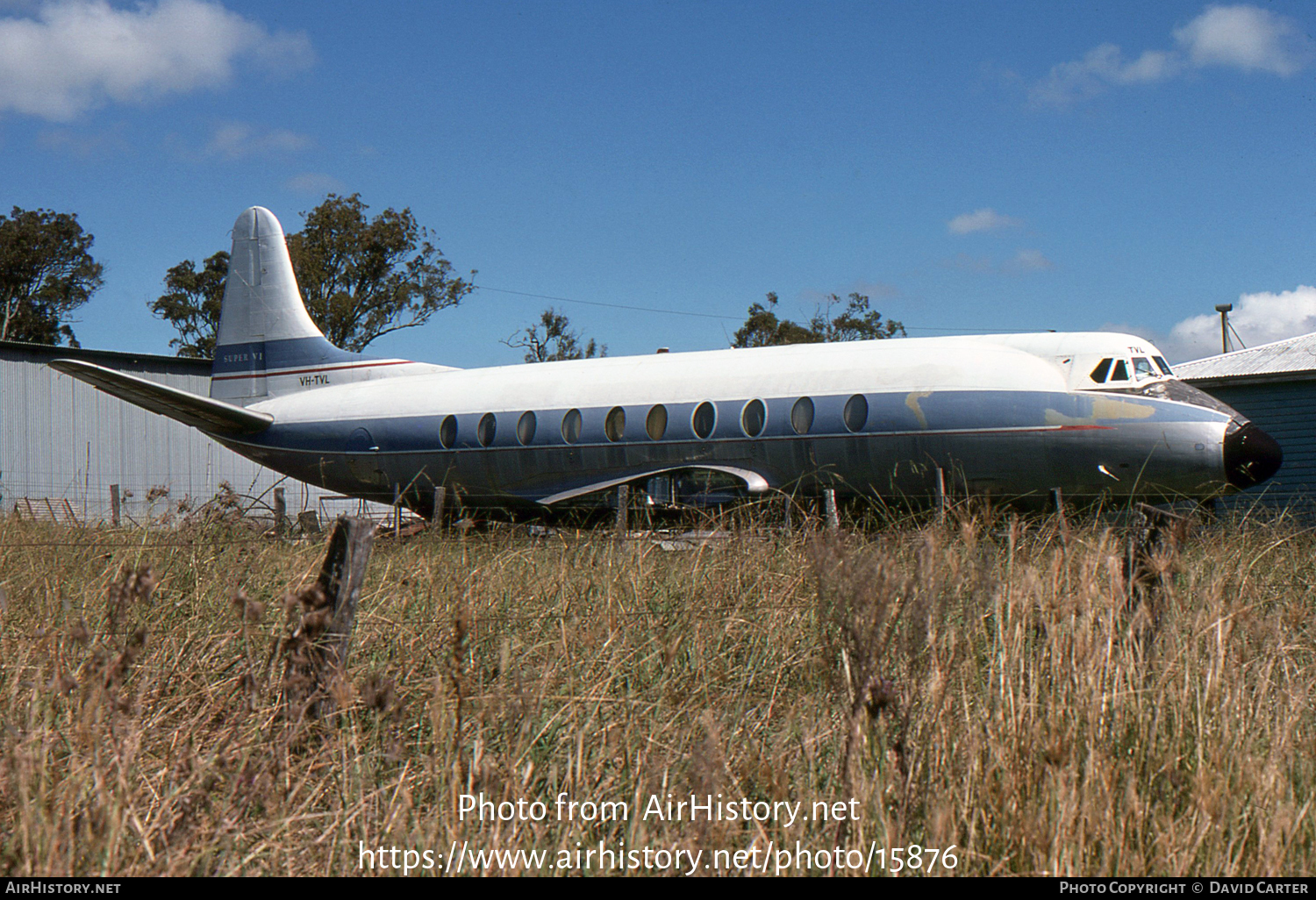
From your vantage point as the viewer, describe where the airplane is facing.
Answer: facing the viewer and to the right of the viewer
